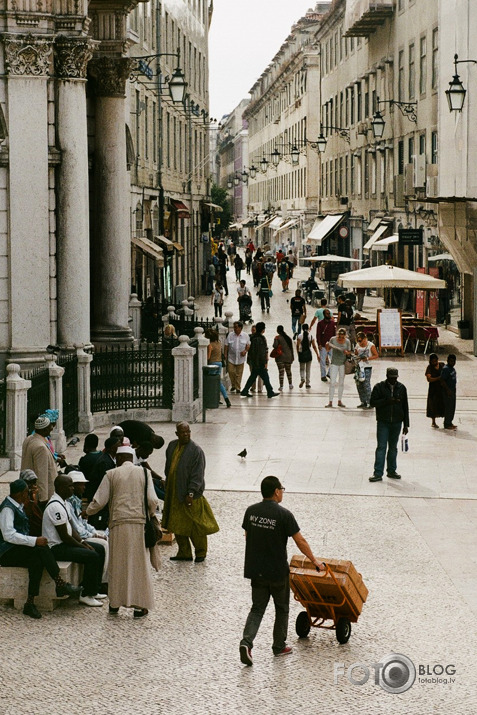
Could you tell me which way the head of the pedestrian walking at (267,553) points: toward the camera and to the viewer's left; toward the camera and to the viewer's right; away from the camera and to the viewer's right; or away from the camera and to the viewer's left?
away from the camera and to the viewer's right

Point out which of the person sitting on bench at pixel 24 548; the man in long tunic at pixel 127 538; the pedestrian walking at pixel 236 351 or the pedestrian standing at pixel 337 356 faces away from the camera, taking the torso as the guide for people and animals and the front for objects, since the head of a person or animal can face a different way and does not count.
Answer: the man in long tunic

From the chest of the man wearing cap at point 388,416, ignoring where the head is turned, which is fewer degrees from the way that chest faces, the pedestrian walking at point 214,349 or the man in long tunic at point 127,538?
the man in long tunic

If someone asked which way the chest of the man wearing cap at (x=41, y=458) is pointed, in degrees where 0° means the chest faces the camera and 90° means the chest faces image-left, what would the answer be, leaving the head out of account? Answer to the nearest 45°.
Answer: approximately 270°

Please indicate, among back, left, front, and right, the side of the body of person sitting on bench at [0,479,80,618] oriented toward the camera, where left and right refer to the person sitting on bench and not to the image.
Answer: right

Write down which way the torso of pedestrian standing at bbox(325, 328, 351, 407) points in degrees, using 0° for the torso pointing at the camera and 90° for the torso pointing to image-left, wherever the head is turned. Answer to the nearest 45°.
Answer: approximately 0°

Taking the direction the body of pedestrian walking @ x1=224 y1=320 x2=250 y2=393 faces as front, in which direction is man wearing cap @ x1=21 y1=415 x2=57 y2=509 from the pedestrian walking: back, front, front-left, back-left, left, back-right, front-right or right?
front

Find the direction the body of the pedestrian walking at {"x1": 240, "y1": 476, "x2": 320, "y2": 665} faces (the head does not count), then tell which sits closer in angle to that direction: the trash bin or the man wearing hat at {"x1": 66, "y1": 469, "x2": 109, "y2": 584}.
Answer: the trash bin

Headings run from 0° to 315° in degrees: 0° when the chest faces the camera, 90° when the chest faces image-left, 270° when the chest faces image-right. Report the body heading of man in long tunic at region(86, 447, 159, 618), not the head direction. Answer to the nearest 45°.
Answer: approximately 180°

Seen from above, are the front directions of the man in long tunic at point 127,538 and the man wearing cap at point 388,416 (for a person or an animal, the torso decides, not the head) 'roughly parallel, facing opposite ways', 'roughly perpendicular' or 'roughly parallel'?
roughly parallel, facing opposite ways

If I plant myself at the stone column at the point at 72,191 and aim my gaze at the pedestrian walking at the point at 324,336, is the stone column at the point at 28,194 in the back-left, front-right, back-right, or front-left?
back-left
